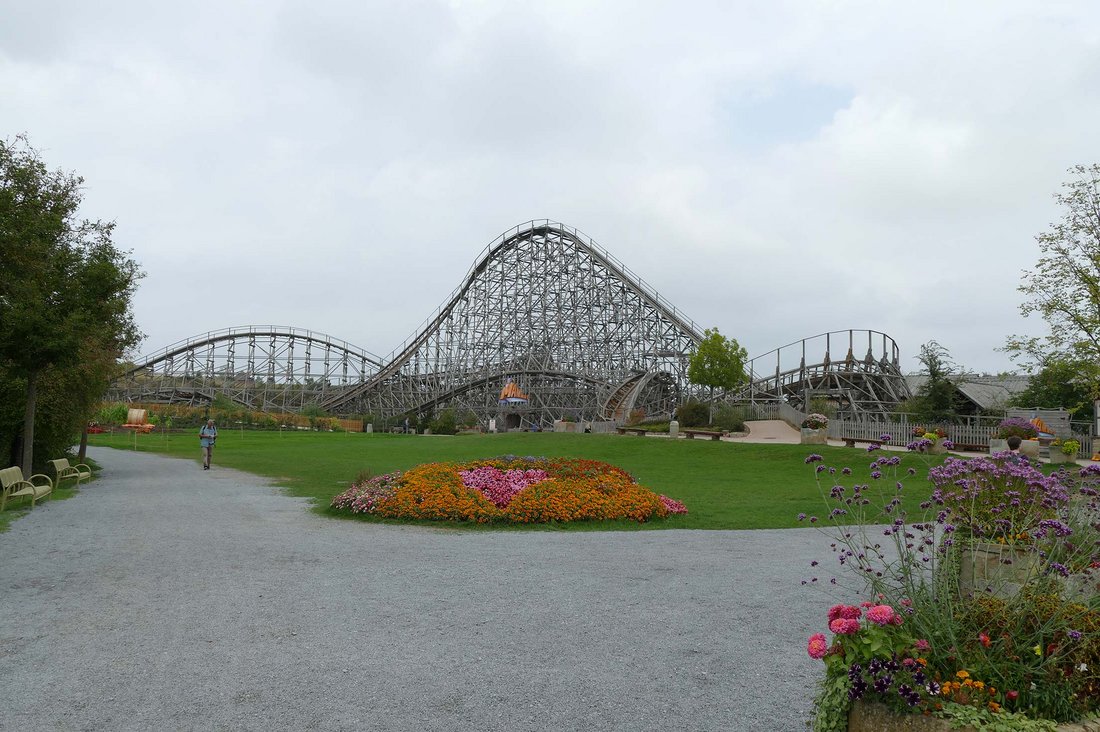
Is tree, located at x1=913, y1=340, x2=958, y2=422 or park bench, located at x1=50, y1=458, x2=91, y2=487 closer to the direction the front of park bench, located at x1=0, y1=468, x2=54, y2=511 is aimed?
the tree

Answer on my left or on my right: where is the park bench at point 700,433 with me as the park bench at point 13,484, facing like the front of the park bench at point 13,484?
on my left

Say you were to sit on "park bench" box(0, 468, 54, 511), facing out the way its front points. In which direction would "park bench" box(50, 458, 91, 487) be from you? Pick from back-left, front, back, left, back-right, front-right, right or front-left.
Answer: back-left

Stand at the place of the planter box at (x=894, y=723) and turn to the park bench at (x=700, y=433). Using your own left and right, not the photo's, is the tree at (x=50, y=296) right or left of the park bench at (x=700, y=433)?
left

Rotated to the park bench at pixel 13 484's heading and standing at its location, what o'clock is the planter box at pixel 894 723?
The planter box is roughly at 1 o'clock from the park bench.

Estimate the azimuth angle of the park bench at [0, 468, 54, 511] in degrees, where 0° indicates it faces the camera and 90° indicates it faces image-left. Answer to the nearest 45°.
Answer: approximately 315°
